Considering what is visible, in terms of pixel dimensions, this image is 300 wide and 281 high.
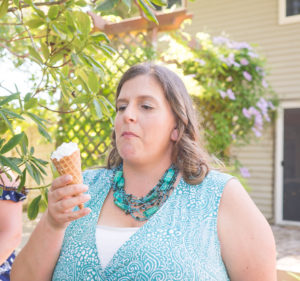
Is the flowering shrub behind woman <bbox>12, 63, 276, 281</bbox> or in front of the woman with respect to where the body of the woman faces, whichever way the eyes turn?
behind

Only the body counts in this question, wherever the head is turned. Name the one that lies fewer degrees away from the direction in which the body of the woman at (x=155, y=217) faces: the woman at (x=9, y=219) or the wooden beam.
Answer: the woman

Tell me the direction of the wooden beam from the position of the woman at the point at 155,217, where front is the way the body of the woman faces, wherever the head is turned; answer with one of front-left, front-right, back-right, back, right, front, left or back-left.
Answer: back-right

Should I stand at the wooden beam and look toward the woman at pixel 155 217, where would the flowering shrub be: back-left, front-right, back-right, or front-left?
back-left

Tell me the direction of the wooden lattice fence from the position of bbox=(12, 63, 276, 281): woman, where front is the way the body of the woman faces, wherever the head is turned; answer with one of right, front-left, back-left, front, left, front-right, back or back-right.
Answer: back-right

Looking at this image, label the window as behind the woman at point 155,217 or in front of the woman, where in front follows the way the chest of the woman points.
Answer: behind

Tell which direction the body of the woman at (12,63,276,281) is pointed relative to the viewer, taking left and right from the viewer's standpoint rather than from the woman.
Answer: facing the viewer and to the left of the viewer
